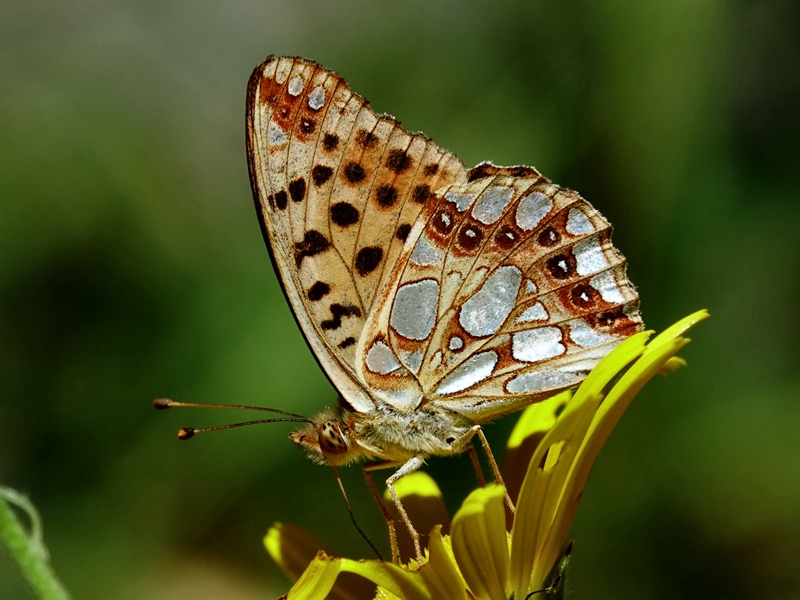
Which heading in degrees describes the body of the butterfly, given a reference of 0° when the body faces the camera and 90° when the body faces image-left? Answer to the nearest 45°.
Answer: approximately 90°
